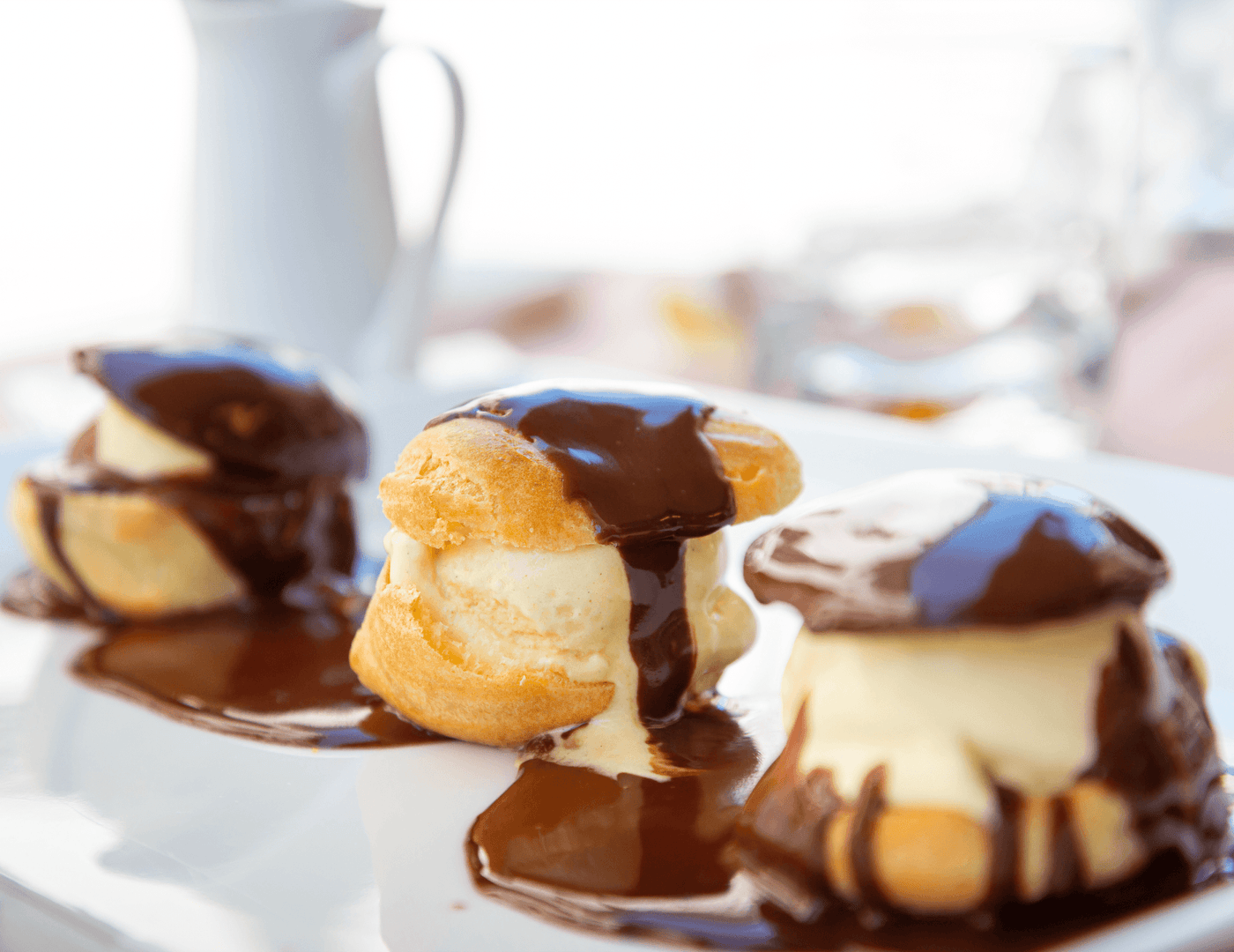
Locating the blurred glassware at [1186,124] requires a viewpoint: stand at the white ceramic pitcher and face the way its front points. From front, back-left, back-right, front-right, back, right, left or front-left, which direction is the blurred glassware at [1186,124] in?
back

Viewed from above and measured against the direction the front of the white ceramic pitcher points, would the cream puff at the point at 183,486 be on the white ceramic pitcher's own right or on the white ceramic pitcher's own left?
on the white ceramic pitcher's own left

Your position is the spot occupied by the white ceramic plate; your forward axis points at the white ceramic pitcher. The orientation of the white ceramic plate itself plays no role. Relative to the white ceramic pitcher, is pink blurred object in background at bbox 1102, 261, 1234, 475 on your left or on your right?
right

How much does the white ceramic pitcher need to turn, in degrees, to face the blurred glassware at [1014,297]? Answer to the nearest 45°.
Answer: approximately 180°

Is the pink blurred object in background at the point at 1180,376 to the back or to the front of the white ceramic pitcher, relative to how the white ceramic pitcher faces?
to the back

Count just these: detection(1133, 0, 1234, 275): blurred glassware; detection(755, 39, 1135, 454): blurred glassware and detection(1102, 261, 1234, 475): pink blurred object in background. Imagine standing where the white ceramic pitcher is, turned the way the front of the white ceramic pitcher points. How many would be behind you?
3

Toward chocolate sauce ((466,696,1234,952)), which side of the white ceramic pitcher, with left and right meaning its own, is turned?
left

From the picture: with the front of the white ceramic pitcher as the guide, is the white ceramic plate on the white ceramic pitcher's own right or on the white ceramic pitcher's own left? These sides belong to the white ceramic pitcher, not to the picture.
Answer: on the white ceramic pitcher's own left

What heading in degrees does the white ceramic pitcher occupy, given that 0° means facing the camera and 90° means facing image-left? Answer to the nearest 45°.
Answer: approximately 90°

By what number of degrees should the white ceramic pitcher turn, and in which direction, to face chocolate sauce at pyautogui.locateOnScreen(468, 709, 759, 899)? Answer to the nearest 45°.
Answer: approximately 90° to its left
